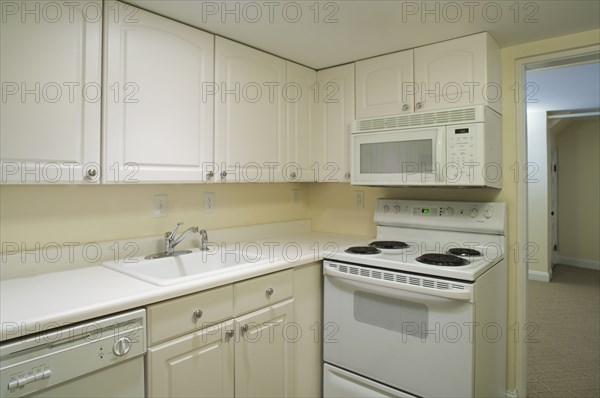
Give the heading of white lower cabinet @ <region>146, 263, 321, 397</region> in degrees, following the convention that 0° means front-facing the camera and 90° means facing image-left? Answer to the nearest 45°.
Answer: approximately 315°

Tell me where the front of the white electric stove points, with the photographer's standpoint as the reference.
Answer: facing the viewer and to the left of the viewer

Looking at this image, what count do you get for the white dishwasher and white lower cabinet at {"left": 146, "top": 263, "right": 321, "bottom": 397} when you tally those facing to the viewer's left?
0

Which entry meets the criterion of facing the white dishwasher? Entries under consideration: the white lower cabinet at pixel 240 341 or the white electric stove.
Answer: the white electric stove

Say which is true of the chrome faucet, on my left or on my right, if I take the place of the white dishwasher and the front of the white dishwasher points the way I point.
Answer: on my left

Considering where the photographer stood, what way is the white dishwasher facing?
facing the viewer and to the right of the viewer

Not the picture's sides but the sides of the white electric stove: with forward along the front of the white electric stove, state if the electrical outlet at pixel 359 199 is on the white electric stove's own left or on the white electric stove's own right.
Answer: on the white electric stove's own right

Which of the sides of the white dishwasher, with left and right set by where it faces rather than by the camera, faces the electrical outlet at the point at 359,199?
left

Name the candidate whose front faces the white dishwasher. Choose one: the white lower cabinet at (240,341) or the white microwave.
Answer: the white microwave
